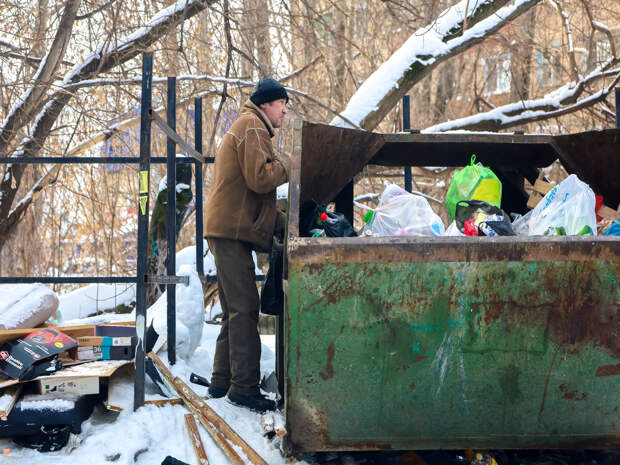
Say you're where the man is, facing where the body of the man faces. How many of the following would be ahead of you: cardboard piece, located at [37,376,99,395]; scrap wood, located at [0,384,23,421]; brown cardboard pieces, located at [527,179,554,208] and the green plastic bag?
2

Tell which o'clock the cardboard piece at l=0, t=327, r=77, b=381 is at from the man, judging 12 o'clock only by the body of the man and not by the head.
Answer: The cardboard piece is roughly at 6 o'clock from the man.

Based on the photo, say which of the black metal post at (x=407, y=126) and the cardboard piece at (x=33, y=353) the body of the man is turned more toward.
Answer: the black metal post

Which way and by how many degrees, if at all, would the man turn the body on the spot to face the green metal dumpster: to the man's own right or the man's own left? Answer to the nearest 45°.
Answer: approximately 45° to the man's own right

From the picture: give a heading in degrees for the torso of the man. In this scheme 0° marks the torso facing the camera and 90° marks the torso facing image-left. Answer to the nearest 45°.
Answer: approximately 270°

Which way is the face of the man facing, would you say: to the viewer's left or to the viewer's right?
to the viewer's right

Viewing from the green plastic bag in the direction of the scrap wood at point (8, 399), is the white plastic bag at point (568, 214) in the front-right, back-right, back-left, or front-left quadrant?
back-left

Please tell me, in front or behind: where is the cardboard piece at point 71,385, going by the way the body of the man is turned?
behind

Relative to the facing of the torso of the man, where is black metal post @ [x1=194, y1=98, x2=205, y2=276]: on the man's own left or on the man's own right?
on the man's own left
